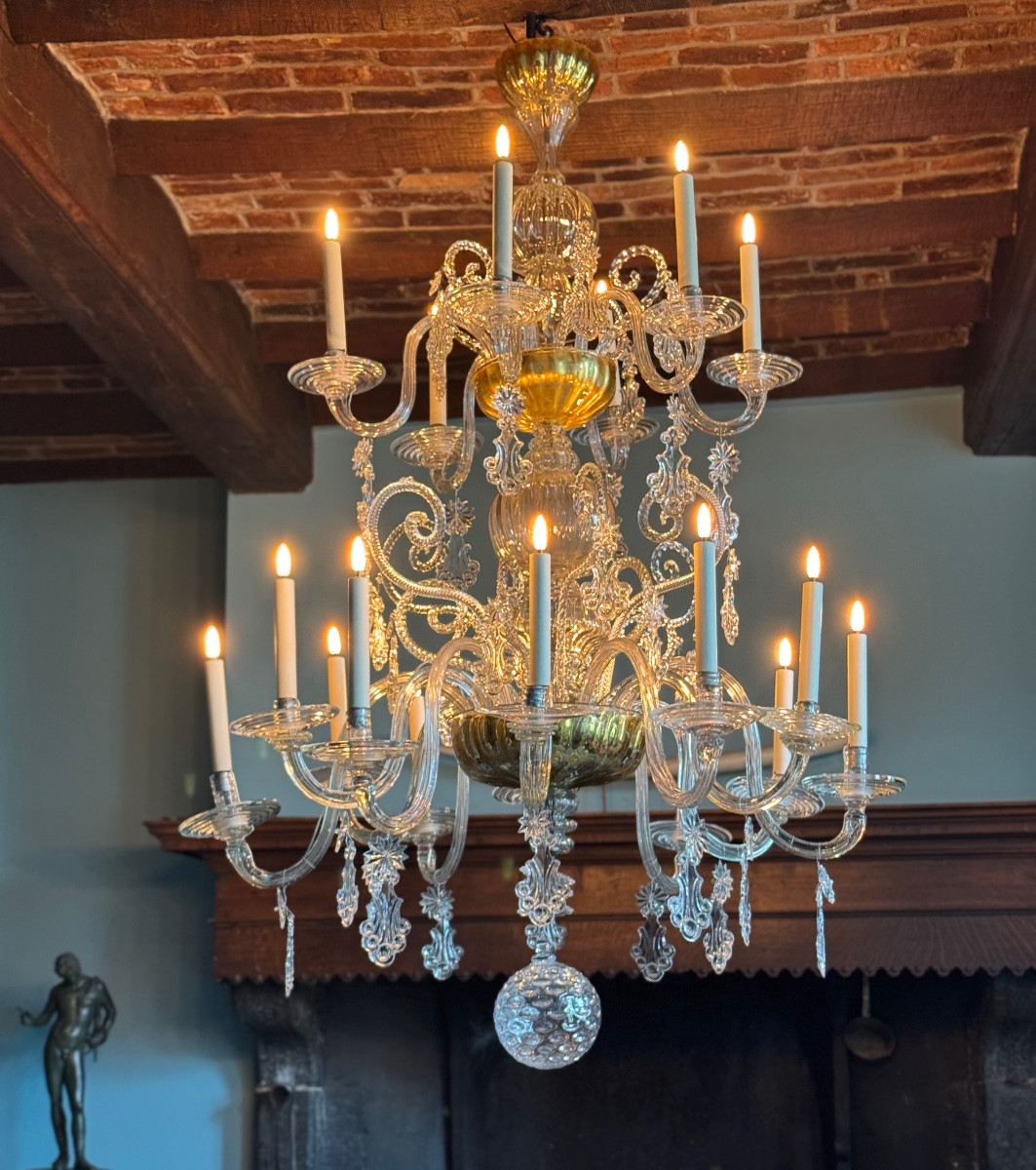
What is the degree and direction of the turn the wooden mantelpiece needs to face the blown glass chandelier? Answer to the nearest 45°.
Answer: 0° — it already faces it

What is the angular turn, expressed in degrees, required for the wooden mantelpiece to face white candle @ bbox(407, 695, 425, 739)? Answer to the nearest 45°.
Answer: approximately 45° to its right

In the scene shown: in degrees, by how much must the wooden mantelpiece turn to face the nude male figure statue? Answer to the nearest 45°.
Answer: approximately 90° to its right

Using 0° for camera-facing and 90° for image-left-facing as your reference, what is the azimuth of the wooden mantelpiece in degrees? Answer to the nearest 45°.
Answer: approximately 0°

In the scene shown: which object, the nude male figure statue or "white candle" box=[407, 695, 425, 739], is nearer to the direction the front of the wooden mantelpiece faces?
the white candle

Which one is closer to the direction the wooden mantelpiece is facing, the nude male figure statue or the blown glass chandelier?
the blown glass chandelier
